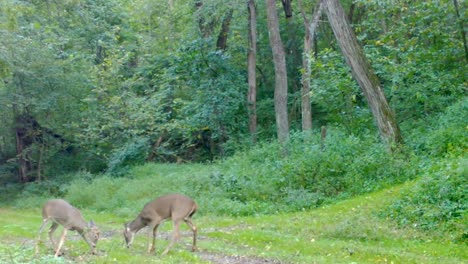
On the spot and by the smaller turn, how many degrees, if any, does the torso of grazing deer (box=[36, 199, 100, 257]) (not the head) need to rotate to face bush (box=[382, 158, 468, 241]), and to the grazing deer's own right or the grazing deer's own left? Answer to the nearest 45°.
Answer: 0° — it already faces it

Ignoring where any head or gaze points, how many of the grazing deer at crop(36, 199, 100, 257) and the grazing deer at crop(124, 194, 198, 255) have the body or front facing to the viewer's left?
1

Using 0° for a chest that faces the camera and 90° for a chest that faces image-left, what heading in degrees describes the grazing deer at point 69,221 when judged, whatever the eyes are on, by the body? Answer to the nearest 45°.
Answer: approximately 270°

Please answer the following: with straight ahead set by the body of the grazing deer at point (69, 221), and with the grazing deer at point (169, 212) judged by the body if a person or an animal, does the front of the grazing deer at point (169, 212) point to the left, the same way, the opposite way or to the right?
the opposite way

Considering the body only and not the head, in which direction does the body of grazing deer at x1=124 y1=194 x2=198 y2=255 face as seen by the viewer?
to the viewer's left

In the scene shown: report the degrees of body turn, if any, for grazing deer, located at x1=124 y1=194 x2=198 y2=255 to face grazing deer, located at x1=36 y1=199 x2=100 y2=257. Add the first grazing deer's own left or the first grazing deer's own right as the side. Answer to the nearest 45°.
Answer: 0° — it already faces it

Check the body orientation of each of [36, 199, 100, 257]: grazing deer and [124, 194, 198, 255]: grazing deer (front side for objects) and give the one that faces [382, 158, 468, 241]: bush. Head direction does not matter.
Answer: [36, 199, 100, 257]: grazing deer

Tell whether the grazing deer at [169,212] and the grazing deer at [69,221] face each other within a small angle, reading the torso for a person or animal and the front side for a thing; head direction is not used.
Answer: yes

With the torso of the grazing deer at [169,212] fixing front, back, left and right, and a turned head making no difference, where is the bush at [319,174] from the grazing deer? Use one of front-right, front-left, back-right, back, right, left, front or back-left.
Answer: back-right

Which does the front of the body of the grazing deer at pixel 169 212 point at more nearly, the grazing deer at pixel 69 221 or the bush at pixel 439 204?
the grazing deer

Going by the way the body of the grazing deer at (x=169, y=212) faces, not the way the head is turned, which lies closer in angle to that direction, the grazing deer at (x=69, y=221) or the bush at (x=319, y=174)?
the grazing deer
